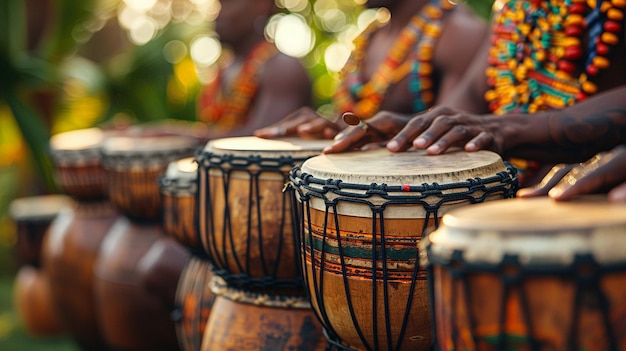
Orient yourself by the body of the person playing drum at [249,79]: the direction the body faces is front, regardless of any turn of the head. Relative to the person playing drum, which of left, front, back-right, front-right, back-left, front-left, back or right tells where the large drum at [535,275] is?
front-left

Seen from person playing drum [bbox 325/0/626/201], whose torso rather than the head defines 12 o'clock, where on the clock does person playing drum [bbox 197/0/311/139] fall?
person playing drum [bbox 197/0/311/139] is roughly at 3 o'clock from person playing drum [bbox 325/0/626/201].

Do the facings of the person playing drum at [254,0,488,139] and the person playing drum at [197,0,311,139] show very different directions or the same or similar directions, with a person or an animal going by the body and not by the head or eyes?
same or similar directions

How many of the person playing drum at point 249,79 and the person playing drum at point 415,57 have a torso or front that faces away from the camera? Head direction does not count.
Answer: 0

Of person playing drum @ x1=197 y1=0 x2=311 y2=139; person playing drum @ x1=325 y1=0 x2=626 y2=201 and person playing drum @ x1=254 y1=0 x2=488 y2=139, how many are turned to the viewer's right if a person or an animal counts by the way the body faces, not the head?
0

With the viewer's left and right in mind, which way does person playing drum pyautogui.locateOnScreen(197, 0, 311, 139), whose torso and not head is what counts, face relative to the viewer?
facing the viewer and to the left of the viewer

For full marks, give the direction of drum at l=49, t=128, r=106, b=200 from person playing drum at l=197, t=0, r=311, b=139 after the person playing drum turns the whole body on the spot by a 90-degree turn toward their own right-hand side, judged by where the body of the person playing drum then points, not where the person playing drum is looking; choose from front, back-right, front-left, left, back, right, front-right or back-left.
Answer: front-left

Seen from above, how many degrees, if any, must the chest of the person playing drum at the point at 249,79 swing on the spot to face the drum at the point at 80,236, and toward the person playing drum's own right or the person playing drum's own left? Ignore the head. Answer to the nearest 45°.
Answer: approximately 45° to the person playing drum's own right

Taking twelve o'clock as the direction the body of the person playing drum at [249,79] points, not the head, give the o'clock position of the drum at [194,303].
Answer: The drum is roughly at 11 o'clock from the person playing drum.

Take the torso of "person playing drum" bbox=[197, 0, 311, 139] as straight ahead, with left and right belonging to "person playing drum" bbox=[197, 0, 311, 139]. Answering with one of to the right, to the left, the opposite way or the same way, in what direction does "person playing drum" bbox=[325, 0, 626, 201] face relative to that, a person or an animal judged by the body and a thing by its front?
the same way

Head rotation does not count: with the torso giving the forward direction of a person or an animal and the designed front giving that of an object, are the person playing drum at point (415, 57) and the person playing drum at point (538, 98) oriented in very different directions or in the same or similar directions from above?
same or similar directions

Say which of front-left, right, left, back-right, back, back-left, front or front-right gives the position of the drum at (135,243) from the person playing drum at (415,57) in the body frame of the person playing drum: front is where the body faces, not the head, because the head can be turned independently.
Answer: front-right

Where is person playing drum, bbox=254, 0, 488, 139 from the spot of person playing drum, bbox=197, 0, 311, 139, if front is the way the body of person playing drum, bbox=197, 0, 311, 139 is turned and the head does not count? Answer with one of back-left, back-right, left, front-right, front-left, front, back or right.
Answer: left
